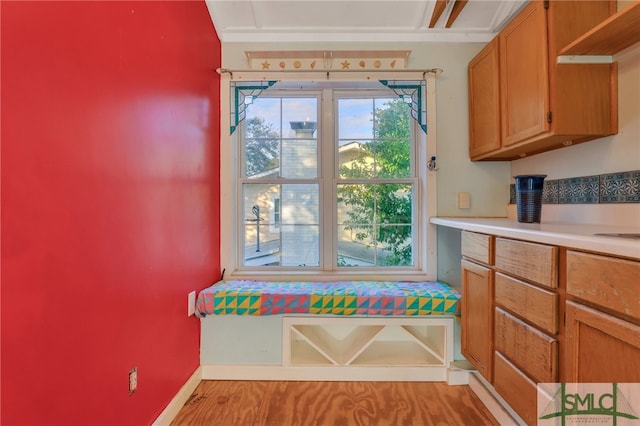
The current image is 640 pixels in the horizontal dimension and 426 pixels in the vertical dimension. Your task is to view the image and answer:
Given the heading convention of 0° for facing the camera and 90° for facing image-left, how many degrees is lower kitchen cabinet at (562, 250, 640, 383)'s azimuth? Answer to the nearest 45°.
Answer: approximately 45°

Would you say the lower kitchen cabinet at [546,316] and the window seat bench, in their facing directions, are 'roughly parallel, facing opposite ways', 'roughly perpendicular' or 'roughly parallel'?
roughly perpendicular

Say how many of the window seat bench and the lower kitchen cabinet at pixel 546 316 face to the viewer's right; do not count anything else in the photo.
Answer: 0

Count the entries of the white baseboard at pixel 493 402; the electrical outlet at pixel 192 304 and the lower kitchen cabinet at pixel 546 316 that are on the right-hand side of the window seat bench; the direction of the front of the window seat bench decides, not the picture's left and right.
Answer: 1

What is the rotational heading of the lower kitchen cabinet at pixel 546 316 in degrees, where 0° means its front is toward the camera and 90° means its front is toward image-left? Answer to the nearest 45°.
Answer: approximately 45°

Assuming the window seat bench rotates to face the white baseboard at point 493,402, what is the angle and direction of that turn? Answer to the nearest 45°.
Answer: approximately 90° to its left

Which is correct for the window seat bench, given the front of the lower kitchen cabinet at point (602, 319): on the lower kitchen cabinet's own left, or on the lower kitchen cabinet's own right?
on the lower kitchen cabinet's own right
